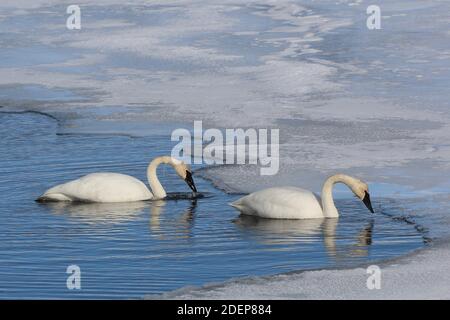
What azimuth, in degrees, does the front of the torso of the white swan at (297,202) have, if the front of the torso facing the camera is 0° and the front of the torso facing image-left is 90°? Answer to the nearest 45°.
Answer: approximately 270°

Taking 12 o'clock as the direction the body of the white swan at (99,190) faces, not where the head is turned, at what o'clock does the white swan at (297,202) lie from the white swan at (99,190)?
the white swan at (297,202) is roughly at 1 o'clock from the white swan at (99,190).

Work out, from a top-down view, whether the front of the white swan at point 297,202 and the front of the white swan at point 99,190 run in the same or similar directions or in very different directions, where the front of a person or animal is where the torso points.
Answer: same or similar directions

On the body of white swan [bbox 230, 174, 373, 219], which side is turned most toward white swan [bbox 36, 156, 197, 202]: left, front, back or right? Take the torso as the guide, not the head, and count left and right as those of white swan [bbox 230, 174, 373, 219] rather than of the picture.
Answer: back

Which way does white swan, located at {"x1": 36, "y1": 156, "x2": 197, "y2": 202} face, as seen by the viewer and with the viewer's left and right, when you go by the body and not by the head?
facing to the right of the viewer

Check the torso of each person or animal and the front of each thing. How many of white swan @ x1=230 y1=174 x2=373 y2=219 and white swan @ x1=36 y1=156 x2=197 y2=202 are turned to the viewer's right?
2
